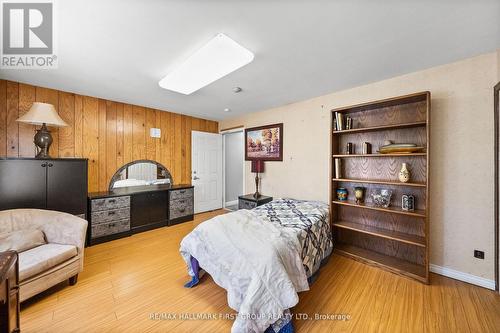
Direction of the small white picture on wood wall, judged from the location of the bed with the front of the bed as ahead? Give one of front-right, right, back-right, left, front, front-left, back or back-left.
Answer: right

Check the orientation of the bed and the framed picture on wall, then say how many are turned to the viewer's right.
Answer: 0

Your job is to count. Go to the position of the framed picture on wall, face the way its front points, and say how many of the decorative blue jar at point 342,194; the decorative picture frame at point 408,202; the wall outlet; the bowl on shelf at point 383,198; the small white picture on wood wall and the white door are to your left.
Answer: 4

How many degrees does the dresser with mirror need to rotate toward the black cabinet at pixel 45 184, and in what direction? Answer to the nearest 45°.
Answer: approximately 90° to its right

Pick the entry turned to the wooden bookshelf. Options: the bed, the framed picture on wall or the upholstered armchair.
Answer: the upholstered armchair

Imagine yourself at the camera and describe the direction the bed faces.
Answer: facing the viewer and to the left of the viewer

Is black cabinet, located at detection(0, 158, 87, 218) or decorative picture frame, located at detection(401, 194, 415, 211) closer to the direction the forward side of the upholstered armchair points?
the decorative picture frame

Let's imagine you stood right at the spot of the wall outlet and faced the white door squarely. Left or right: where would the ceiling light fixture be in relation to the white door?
left

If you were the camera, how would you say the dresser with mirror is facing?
facing the viewer and to the right of the viewer

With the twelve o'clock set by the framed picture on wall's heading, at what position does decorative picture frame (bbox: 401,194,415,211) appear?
The decorative picture frame is roughly at 9 o'clock from the framed picture on wall.

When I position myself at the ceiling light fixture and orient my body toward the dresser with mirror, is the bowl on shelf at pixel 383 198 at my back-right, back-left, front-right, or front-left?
back-right

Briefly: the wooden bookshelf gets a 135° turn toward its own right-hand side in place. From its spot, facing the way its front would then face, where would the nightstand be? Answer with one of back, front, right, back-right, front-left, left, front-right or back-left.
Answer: left

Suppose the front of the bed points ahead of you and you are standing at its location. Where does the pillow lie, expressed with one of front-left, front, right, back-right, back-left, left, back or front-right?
front-right
